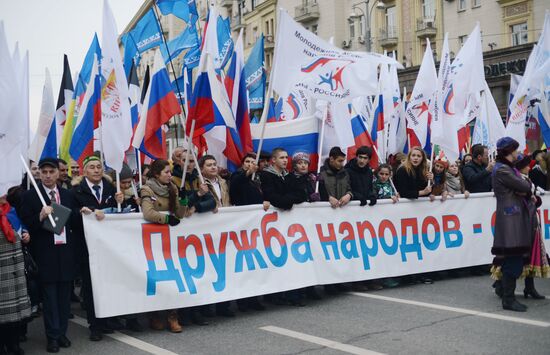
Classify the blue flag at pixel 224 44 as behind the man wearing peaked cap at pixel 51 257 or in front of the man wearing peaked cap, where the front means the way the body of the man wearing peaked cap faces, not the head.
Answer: behind

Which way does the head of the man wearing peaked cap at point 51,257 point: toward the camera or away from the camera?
toward the camera

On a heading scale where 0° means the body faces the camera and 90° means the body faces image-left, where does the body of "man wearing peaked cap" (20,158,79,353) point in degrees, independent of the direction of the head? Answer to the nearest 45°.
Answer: approximately 0°

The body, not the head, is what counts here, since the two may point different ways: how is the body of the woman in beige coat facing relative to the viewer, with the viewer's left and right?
facing the viewer and to the right of the viewer

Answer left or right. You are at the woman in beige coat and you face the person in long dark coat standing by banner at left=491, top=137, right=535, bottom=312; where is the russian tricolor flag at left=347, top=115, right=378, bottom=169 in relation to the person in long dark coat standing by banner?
left

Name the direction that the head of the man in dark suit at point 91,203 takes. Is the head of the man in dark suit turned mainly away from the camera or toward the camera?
toward the camera

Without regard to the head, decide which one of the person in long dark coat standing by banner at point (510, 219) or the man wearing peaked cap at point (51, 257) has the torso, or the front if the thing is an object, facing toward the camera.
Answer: the man wearing peaked cap

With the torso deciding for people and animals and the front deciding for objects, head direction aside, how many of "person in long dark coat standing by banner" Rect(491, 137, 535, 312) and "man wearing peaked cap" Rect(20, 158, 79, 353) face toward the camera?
1

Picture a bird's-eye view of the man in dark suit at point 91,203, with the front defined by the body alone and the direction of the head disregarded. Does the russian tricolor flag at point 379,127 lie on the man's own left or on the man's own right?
on the man's own left

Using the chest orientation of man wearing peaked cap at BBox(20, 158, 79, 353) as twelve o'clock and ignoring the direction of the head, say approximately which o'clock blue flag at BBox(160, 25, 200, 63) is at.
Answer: The blue flag is roughly at 7 o'clock from the man wearing peaked cap.
